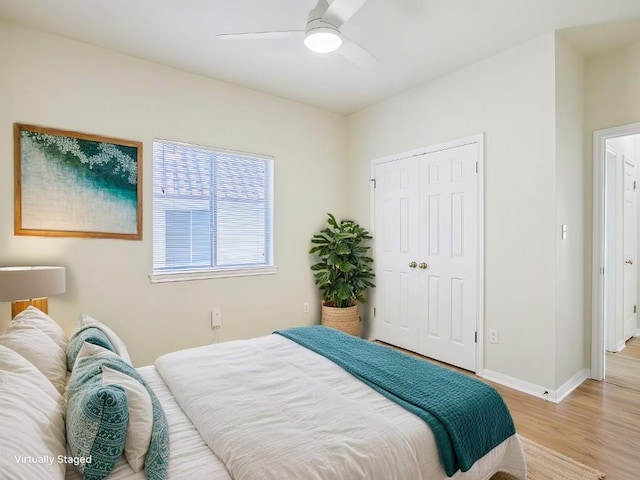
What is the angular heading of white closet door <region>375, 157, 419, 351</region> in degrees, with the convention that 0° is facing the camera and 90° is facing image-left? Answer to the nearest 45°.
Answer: approximately 45°

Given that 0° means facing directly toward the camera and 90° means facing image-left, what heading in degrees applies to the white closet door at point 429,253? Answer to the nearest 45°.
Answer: approximately 45°

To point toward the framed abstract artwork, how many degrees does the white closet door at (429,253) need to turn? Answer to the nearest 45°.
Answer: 0° — it already faces it

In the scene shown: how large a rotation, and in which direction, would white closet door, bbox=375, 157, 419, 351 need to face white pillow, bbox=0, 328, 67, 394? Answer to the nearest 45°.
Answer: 0° — it already faces it

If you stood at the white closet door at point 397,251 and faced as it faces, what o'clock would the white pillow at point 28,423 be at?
The white pillow is roughly at 11 o'clock from the white closet door.

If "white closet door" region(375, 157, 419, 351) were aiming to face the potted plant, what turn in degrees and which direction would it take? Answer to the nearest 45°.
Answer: approximately 45° to its right

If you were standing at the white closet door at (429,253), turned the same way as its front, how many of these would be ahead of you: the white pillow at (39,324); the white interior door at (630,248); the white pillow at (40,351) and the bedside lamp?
3

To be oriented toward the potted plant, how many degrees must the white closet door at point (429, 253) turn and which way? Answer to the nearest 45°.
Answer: approximately 45° to its right
